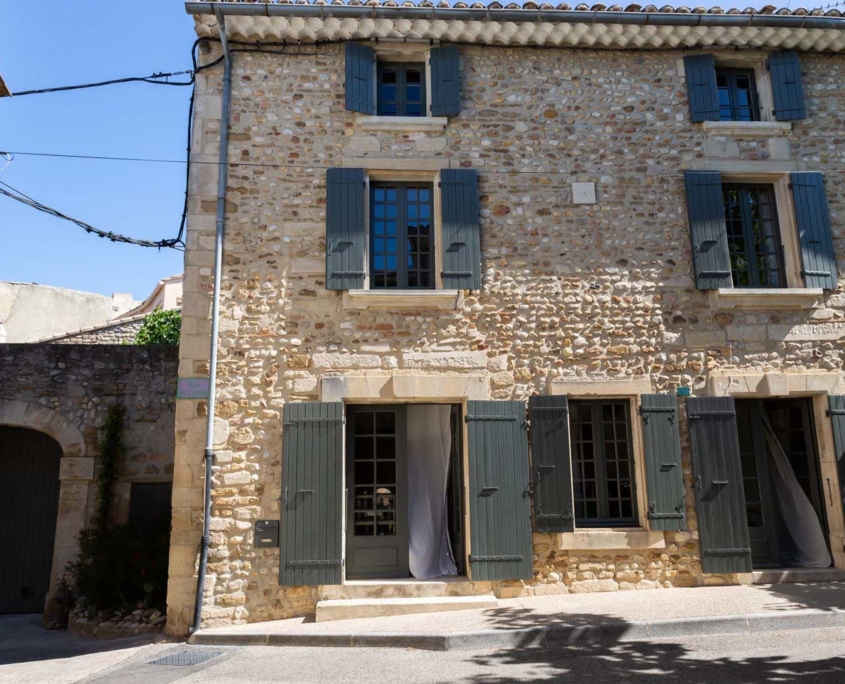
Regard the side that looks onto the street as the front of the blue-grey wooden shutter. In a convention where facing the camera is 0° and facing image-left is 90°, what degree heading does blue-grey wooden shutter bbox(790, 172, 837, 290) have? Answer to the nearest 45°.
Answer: approximately 0°

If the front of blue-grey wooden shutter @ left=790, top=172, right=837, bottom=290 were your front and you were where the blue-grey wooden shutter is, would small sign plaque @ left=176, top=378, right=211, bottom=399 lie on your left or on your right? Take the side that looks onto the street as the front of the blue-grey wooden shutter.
on your right

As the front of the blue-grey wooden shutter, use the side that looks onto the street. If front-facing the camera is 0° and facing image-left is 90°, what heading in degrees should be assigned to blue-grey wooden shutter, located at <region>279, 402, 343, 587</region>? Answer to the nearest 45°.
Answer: approximately 0°

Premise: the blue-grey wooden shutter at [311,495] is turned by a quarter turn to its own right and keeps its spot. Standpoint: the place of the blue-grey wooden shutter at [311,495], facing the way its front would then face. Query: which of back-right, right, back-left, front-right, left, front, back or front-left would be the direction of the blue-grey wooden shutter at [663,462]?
back

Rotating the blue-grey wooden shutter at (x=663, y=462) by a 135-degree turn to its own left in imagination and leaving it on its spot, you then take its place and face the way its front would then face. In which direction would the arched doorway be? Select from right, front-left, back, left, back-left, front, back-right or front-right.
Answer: back-left

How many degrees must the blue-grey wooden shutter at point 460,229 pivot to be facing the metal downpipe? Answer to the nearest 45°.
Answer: approximately 90° to its right

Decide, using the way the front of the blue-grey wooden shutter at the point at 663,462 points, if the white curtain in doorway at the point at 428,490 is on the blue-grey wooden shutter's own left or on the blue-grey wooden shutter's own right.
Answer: on the blue-grey wooden shutter's own right
